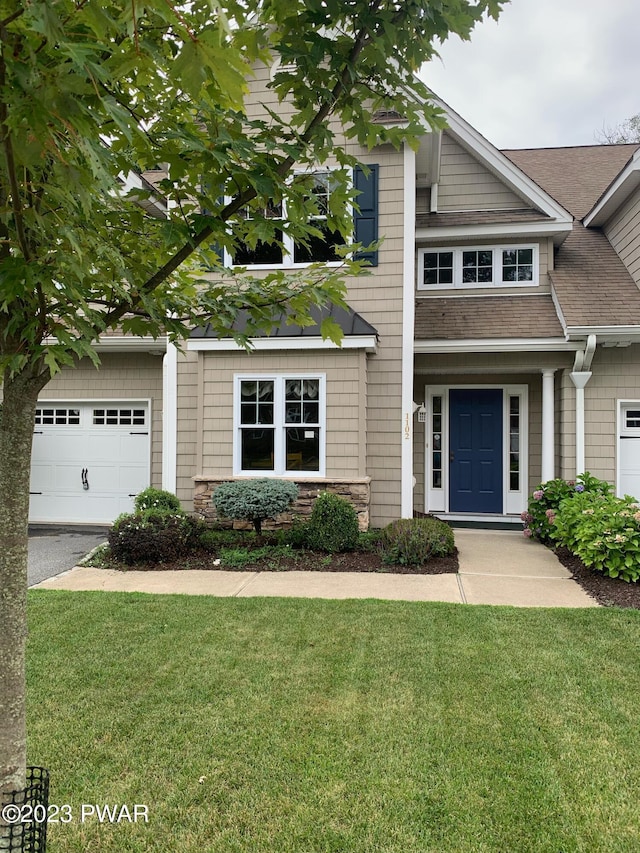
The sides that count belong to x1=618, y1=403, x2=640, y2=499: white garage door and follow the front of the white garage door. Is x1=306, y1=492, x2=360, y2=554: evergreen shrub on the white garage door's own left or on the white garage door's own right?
on the white garage door's own right

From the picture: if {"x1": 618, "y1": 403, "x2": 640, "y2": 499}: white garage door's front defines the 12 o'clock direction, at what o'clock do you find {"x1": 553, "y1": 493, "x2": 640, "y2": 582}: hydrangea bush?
The hydrangea bush is roughly at 12 o'clock from the white garage door.

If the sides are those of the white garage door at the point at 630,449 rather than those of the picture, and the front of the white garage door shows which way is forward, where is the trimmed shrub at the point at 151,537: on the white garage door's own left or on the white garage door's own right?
on the white garage door's own right

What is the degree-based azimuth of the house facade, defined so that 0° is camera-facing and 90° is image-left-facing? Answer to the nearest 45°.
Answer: approximately 0°

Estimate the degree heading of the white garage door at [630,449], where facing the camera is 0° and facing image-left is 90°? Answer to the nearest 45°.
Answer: approximately 0°
